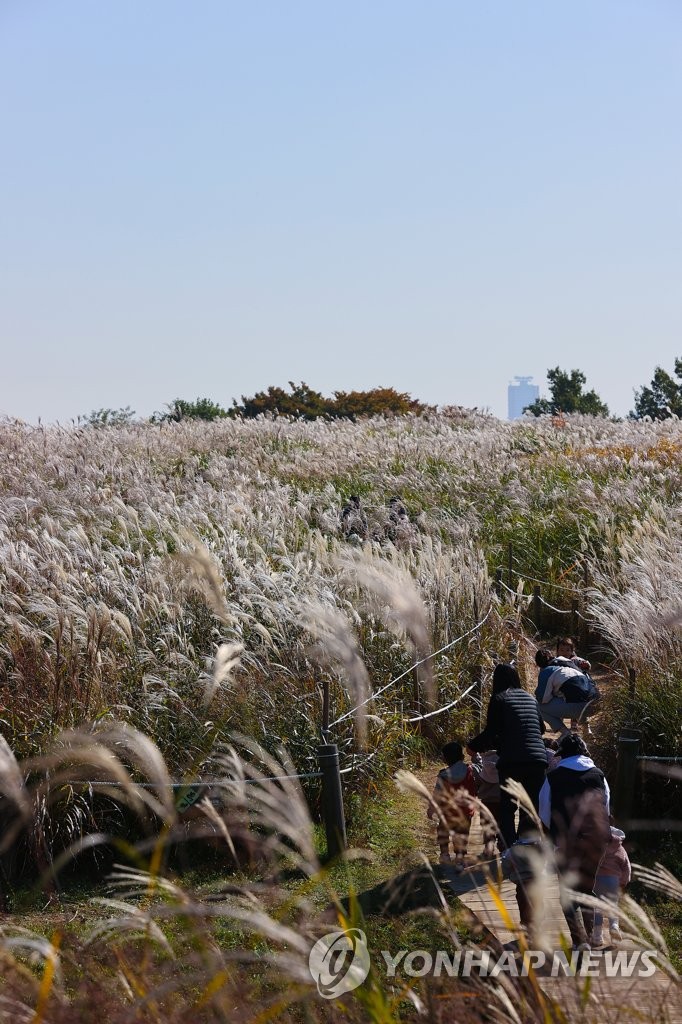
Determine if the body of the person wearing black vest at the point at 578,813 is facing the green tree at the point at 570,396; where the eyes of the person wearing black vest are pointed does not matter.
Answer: yes

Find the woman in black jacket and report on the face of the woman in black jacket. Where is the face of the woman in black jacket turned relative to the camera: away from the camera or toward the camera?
away from the camera

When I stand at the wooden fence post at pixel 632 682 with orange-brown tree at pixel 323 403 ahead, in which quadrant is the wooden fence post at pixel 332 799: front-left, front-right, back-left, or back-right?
back-left

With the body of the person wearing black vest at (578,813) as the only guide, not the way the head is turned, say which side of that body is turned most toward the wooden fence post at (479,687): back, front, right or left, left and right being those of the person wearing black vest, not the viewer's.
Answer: front

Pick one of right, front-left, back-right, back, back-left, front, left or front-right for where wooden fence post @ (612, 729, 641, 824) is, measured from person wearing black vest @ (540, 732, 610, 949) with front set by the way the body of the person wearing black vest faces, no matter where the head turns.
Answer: front

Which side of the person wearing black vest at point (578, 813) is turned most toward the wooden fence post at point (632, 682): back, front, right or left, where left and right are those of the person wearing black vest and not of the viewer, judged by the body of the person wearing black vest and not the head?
front

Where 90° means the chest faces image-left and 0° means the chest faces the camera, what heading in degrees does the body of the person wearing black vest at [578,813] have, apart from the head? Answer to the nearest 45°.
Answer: approximately 180°

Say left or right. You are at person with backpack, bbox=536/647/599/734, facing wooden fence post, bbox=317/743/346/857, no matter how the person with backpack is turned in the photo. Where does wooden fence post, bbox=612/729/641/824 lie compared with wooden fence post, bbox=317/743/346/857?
left

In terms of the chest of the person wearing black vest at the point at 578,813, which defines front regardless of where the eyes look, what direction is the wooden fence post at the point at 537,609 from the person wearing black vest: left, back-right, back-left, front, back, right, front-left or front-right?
front

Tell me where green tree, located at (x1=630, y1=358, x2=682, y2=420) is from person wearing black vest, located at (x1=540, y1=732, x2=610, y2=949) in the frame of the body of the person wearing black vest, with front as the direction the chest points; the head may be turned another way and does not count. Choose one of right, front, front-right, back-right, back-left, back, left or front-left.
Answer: front

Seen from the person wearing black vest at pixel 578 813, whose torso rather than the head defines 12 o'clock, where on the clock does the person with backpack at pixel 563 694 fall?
The person with backpack is roughly at 12 o'clock from the person wearing black vest.

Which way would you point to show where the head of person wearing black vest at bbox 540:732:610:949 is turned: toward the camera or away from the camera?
away from the camera
